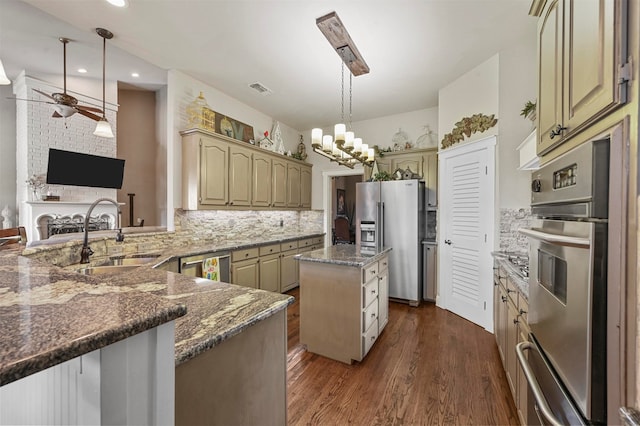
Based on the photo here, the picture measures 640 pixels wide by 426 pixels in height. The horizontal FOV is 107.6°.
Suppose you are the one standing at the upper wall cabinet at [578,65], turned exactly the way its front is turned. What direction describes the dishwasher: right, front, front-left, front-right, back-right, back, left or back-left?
front

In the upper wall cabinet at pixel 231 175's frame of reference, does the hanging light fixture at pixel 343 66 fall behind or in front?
in front

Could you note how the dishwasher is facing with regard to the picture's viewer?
facing the viewer and to the right of the viewer

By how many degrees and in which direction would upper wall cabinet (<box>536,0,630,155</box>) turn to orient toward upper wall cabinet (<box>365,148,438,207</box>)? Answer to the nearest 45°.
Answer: approximately 45° to its right

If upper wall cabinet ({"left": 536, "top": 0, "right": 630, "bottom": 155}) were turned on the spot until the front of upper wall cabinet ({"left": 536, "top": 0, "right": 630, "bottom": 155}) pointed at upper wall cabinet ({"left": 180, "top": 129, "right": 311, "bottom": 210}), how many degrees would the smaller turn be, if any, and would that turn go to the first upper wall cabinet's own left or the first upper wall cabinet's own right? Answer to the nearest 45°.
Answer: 0° — it already faces it

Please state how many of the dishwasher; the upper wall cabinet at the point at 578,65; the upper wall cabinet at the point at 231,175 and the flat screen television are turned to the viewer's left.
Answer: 1

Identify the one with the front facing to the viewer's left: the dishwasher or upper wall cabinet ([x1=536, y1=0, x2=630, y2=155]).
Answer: the upper wall cabinet

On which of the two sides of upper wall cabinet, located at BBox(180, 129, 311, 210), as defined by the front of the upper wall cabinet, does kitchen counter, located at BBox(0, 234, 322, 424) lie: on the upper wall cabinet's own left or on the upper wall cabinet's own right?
on the upper wall cabinet's own right

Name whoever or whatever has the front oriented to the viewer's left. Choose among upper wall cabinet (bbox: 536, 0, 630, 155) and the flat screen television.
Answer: the upper wall cabinet

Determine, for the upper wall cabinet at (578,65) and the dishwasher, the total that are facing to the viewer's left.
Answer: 1

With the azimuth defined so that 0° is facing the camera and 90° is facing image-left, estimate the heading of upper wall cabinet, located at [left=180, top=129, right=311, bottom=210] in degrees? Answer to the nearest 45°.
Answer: approximately 315°

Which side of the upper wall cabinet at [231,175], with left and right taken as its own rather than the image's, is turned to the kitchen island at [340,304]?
front

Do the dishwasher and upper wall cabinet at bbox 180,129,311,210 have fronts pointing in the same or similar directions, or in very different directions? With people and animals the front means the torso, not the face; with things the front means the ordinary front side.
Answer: same or similar directions

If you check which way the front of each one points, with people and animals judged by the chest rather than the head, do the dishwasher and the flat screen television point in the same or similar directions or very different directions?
same or similar directions

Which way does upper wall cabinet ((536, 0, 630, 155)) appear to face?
to the viewer's left
